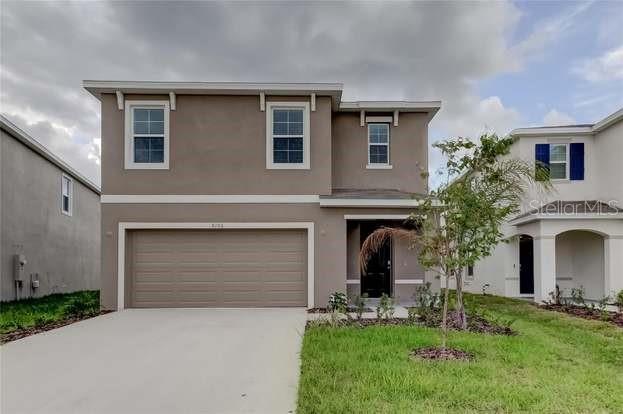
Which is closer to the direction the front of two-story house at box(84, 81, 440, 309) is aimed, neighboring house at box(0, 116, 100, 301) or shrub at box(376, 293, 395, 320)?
the shrub

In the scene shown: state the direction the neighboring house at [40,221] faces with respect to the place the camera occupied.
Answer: facing the viewer and to the left of the viewer

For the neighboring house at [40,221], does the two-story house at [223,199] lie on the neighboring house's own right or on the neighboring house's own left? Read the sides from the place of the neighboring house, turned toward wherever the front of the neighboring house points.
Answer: on the neighboring house's own left

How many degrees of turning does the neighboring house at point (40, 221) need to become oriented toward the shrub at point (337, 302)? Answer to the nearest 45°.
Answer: approximately 90° to its left

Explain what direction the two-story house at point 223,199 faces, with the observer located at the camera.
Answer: facing the viewer

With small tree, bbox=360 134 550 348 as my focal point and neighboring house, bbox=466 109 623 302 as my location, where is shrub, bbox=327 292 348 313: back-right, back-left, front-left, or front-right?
front-right

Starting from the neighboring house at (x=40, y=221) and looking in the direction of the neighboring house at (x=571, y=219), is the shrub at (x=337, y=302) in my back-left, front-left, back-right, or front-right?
front-right

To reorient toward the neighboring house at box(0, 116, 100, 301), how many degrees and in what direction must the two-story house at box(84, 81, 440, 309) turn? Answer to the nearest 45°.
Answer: approximately 135° to its right

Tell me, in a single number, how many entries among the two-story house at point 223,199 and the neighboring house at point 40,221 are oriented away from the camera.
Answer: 0

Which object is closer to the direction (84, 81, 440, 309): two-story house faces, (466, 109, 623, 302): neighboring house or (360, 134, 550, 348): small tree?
the small tree
